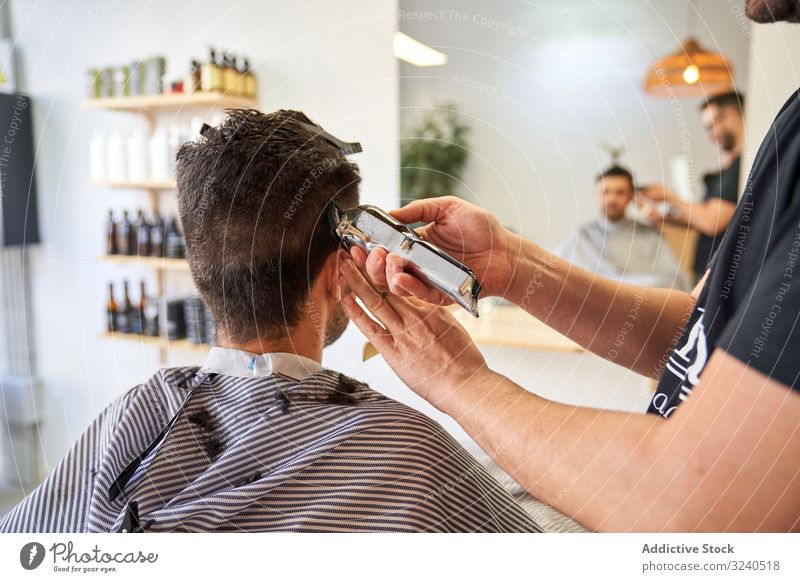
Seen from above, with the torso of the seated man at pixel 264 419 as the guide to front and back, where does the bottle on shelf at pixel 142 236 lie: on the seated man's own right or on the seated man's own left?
on the seated man's own left

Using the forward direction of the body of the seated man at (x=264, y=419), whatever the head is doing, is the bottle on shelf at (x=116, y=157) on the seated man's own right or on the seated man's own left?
on the seated man's own left

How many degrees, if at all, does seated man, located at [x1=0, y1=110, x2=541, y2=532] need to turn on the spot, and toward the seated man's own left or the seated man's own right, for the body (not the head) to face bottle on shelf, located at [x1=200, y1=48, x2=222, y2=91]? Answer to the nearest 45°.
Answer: approximately 45° to the seated man's own left

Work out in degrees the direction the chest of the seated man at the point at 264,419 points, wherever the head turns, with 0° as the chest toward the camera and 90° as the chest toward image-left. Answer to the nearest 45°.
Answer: approximately 225°

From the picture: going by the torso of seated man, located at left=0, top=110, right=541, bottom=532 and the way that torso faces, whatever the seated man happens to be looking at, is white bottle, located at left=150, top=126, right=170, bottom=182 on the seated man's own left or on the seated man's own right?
on the seated man's own left

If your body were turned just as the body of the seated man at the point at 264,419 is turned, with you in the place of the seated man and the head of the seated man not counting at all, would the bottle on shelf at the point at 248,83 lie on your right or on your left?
on your left

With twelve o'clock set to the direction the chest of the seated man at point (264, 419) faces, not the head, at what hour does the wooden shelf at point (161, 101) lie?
The wooden shelf is roughly at 10 o'clock from the seated man.

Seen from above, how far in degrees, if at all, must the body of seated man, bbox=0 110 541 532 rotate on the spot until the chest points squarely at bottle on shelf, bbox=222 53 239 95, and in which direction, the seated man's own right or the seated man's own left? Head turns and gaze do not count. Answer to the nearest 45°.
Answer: approximately 45° to the seated man's own left

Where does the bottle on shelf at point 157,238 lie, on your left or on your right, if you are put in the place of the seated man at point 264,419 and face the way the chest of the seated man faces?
on your left

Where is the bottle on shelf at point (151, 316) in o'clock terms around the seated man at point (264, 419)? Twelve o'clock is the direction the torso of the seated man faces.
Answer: The bottle on shelf is roughly at 10 o'clock from the seated man.
